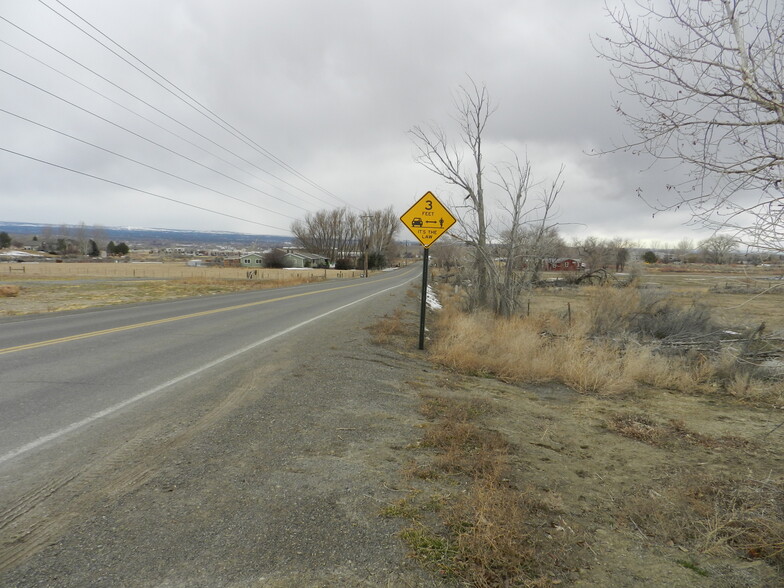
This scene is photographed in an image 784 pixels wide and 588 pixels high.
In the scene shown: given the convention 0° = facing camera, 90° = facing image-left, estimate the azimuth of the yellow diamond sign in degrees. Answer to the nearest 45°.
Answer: approximately 0°
